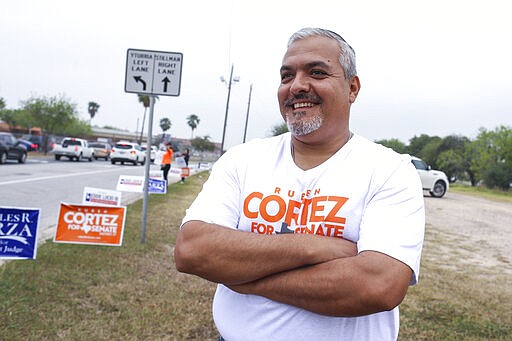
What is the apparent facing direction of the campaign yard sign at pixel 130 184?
toward the camera

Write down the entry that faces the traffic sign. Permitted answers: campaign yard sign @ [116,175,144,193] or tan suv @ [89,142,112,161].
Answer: the campaign yard sign

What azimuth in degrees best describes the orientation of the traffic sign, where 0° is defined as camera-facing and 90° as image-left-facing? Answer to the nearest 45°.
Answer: approximately 0°

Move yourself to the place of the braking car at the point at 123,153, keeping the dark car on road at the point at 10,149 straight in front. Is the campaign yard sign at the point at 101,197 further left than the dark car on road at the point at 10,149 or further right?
left

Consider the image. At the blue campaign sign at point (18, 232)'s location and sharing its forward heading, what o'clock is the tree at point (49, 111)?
The tree is roughly at 6 o'clock from the blue campaign sign.

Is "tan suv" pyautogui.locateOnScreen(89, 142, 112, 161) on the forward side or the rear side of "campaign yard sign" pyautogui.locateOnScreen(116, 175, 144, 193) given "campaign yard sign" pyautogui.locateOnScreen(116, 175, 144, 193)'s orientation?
on the rear side

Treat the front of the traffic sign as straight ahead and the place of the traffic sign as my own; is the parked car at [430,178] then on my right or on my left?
on my left

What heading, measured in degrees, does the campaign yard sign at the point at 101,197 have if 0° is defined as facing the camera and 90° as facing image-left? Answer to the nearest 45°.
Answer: approximately 0°
